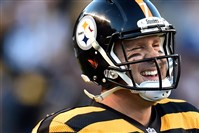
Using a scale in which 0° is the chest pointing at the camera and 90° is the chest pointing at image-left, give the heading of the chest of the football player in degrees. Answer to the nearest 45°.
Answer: approximately 315°
